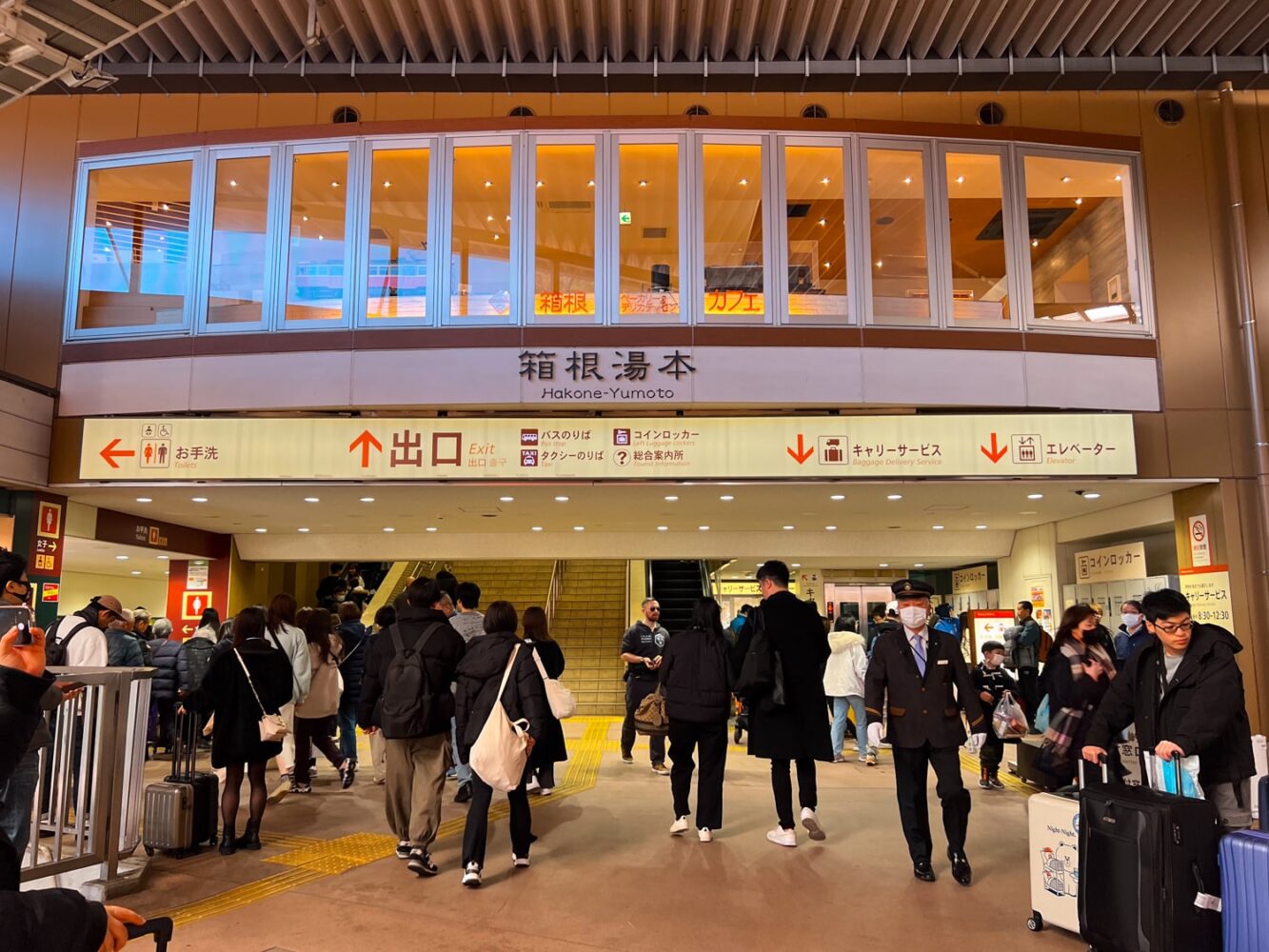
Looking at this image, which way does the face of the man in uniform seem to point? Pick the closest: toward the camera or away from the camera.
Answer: toward the camera

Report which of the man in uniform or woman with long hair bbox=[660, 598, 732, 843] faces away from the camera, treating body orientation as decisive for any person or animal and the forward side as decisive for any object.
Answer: the woman with long hair

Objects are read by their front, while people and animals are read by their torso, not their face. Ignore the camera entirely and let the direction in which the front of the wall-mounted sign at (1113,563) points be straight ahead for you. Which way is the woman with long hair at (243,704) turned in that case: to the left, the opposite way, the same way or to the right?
to the right

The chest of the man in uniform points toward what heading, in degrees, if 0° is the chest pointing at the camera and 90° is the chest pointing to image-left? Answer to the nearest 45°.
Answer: approximately 0°

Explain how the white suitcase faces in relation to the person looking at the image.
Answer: facing the viewer

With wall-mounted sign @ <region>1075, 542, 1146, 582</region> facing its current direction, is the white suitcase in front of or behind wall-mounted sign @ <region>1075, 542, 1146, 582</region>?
in front

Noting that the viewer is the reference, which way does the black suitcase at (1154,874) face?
facing the viewer and to the left of the viewer

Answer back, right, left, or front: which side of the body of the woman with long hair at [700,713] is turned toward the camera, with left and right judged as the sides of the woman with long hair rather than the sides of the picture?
back

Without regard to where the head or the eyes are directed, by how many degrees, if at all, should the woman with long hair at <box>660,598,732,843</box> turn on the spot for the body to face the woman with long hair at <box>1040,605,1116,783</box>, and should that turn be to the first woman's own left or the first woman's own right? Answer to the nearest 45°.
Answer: approximately 90° to the first woman's own right

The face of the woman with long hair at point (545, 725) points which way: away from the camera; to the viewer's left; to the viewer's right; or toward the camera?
away from the camera

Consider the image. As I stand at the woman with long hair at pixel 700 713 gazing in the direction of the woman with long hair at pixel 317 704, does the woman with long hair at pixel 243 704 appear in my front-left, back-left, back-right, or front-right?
front-left

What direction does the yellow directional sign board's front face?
toward the camera
